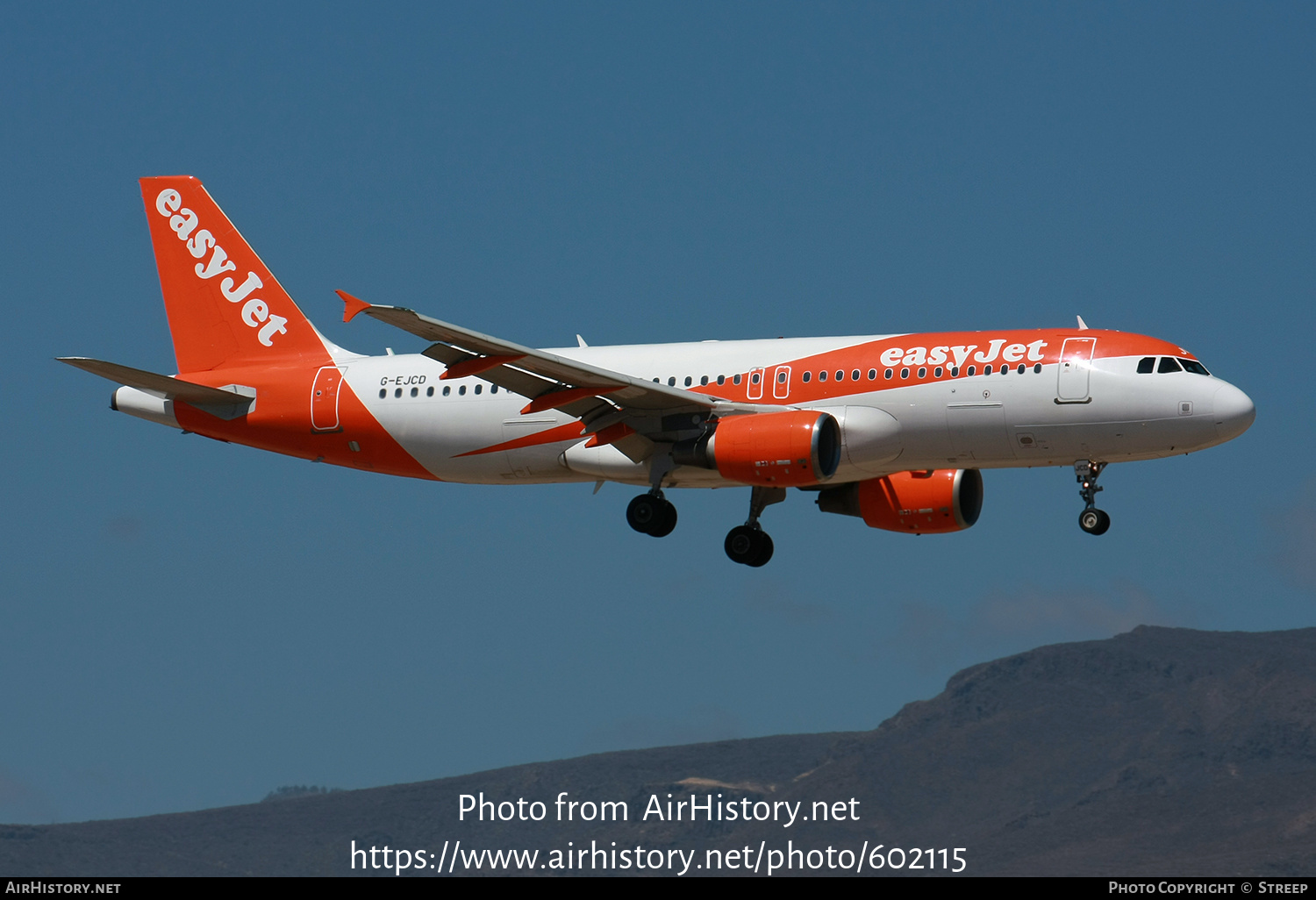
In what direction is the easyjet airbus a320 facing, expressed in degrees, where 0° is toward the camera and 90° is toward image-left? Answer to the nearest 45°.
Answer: approximately 270°
